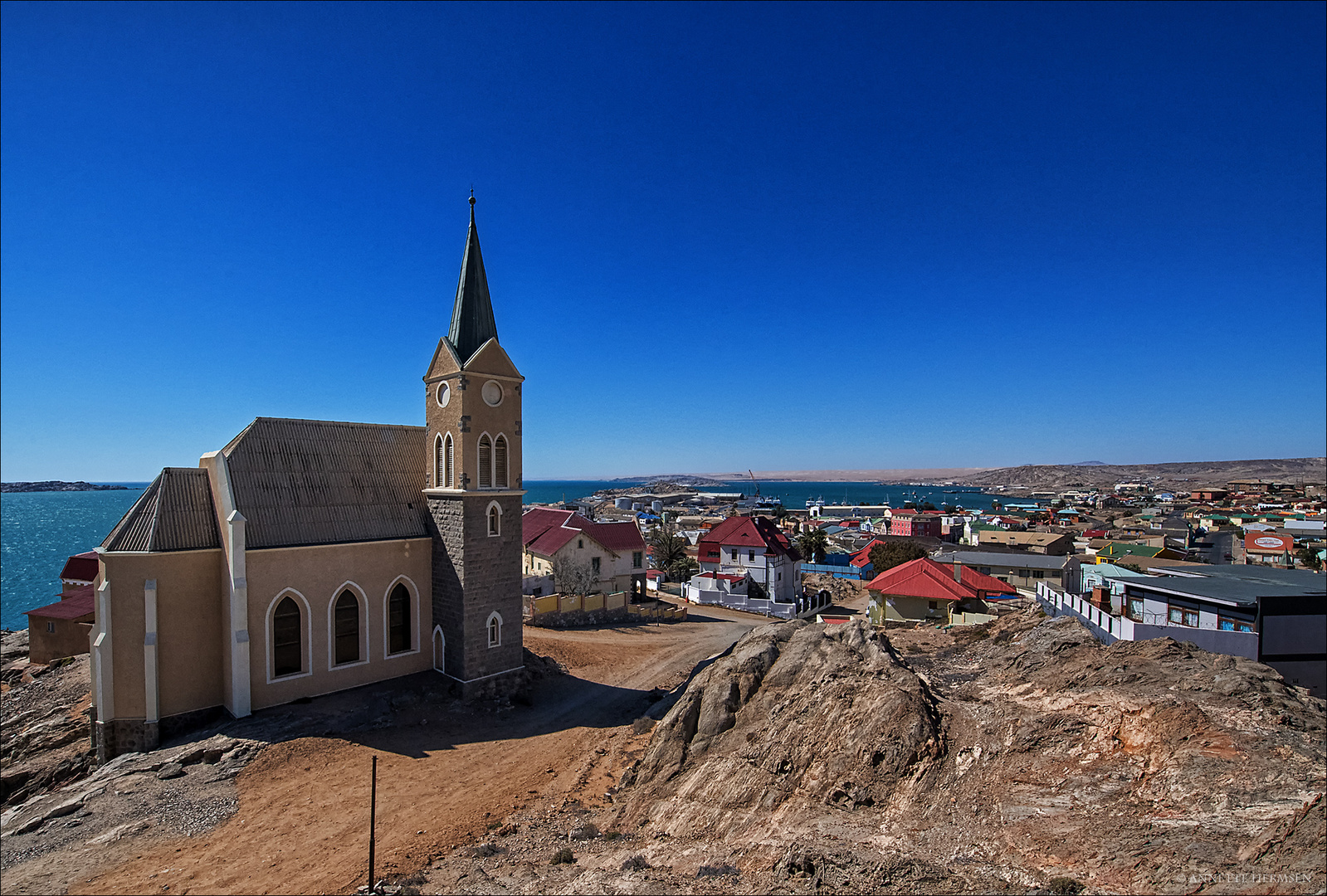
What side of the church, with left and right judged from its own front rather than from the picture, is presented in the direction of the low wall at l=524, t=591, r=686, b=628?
front

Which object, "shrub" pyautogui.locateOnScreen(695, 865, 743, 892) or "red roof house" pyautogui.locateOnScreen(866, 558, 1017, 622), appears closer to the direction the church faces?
the red roof house

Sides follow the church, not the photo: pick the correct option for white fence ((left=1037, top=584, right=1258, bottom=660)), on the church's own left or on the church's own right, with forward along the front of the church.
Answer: on the church's own right

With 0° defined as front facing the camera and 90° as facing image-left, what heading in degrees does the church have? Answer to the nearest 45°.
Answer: approximately 225°

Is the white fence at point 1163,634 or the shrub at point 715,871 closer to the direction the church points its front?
the white fence

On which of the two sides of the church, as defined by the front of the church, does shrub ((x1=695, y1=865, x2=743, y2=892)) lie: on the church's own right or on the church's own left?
on the church's own right

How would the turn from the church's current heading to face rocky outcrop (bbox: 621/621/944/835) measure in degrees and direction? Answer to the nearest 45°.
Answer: approximately 90° to its right

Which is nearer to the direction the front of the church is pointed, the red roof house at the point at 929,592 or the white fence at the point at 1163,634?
the red roof house

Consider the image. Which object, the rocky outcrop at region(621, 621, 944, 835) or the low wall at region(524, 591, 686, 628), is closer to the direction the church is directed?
the low wall
